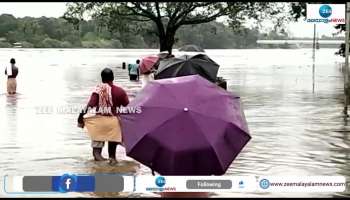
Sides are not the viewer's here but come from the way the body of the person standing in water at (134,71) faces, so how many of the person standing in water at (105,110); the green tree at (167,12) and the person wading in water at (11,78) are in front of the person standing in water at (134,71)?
1

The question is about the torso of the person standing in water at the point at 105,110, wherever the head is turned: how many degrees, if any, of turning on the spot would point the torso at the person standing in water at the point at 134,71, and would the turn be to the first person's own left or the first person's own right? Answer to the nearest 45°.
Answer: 0° — they already face them

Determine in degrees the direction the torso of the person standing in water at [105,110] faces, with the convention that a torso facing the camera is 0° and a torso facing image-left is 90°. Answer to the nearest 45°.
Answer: approximately 180°

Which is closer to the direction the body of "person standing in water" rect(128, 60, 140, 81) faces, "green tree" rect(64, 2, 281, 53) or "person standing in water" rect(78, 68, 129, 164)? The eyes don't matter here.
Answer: the green tree

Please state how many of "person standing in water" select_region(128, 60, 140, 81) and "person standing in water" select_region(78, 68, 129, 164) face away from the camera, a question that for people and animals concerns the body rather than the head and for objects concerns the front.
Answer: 2

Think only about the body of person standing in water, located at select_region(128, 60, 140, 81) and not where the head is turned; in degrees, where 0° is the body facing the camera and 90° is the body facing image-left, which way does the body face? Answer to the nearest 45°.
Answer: approximately 180°

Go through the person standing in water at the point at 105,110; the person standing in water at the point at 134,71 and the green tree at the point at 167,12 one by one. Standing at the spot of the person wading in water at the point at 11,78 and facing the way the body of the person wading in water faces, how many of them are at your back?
1
